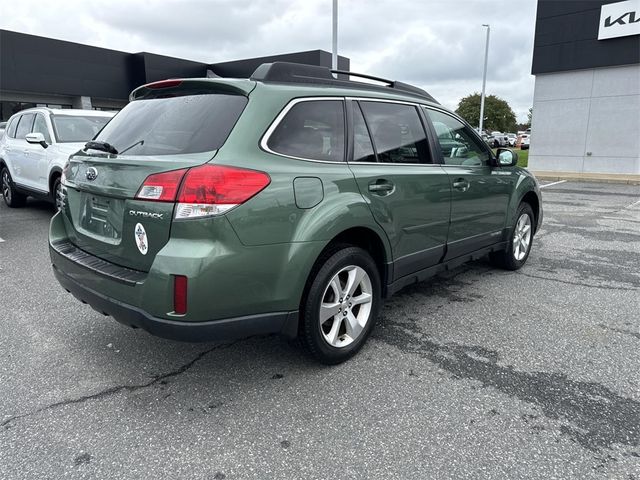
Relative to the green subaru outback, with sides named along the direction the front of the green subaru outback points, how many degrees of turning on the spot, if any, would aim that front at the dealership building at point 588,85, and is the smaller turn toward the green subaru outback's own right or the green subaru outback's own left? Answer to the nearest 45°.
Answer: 0° — it already faces it

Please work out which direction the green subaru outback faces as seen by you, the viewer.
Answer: facing away from the viewer and to the right of the viewer

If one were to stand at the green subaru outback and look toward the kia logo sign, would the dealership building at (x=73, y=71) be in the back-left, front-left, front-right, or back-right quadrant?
front-left

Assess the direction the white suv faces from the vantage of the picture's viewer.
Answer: facing the viewer and to the right of the viewer

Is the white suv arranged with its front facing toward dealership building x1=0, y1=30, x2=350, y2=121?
no

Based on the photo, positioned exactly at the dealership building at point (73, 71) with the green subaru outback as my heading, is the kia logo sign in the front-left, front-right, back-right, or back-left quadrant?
front-left

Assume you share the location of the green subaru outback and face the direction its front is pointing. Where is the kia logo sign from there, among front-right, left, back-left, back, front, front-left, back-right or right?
front

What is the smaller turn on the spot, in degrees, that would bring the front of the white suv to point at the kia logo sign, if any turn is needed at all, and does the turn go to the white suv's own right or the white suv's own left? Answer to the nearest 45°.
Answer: approximately 45° to the white suv's own left

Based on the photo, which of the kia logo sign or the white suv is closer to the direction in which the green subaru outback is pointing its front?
the kia logo sign

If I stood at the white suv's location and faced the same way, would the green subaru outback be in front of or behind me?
in front

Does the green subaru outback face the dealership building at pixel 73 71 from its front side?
no

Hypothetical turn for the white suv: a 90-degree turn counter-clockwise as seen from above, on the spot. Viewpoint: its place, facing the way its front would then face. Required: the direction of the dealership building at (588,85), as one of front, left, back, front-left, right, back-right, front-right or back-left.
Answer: front-right

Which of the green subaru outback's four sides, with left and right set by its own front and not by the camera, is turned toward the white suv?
left
